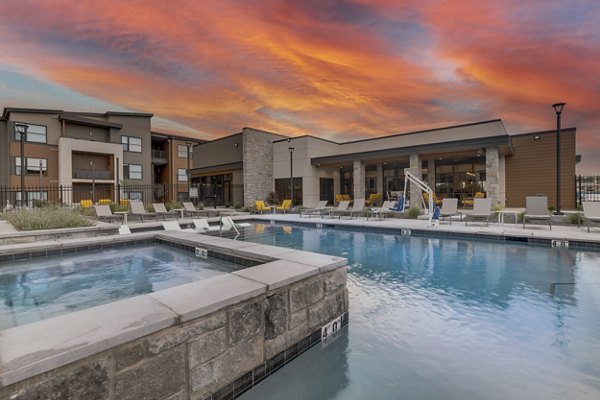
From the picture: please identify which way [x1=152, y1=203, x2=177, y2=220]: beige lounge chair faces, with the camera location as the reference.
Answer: facing the viewer and to the right of the viewer

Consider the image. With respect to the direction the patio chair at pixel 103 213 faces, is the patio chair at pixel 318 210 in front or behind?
in front

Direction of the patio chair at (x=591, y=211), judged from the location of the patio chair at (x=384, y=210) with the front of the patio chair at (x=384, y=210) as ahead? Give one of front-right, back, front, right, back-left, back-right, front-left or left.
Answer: left

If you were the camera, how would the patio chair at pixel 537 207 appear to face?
facing the viewer

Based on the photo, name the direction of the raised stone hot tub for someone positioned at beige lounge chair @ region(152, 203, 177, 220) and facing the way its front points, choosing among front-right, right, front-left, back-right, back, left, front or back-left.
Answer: front-right

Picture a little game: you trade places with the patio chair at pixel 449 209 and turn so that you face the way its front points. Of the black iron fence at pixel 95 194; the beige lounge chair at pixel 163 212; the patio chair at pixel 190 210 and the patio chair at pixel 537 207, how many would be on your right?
3

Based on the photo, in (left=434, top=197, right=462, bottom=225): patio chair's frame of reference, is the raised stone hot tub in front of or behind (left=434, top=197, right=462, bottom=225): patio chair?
in front

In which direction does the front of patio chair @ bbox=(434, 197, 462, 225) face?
toward the camera

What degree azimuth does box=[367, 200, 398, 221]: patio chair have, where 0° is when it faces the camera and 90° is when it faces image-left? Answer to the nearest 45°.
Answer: approximately 45°

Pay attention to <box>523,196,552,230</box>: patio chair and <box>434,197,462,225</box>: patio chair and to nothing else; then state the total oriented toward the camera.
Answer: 2
